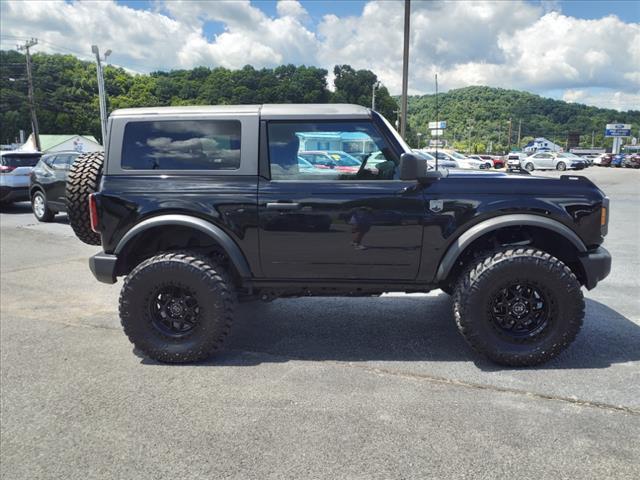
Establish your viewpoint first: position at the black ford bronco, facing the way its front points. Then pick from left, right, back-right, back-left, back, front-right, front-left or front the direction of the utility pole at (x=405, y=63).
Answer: left

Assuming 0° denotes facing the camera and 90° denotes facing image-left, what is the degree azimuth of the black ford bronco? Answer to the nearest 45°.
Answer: approximately 270°

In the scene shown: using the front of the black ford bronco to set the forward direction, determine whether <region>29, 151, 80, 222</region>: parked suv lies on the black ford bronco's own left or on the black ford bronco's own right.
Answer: on the black ford bronco's own left

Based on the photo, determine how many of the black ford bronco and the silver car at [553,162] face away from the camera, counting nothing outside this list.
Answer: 0

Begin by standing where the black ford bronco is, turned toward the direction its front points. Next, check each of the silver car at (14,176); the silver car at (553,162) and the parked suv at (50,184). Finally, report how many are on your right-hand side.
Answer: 0

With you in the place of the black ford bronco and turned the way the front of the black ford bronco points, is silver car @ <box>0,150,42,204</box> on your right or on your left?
on your left

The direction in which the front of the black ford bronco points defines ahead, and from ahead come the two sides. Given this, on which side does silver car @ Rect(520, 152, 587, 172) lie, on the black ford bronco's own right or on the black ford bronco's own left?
on the black ford bronco's own left
